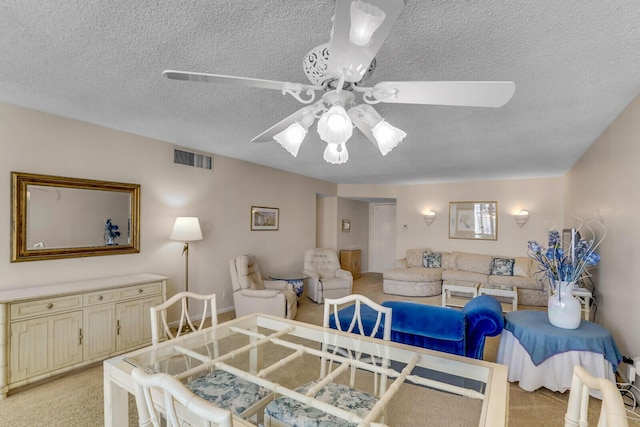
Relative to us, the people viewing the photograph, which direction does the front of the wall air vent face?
facing the viewer and to the right of the viewer

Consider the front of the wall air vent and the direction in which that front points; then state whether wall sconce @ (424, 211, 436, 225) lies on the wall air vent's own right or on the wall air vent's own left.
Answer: on the wall air vent's own left

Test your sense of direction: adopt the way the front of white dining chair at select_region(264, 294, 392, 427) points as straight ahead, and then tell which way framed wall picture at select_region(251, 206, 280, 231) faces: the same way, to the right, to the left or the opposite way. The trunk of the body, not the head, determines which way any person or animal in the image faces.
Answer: to the left

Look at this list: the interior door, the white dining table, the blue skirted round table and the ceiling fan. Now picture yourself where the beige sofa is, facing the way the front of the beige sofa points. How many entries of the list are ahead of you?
3

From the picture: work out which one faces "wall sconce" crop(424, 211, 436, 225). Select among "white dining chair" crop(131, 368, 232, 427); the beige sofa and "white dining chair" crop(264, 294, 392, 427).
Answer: "white dining chair" crop(131, 368, 232, 427)

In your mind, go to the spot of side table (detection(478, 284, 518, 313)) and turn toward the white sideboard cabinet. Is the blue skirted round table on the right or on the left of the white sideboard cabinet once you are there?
left

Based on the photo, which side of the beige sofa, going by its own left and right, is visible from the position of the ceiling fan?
front

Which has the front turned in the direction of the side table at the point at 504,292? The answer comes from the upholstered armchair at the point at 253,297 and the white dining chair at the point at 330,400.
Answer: the upholstered armchair

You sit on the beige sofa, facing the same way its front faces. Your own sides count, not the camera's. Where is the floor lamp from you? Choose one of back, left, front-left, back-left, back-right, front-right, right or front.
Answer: front-right

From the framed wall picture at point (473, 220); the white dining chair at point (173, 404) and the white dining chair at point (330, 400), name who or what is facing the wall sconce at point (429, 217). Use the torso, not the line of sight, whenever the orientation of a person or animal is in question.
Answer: the white dining chair at point (173, 404)
